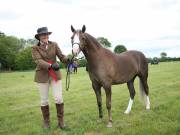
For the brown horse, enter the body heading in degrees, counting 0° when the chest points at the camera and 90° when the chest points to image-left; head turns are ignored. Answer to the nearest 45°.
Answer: approximately 45°

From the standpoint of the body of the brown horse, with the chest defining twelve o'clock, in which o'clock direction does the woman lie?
The woman is roughly at 1 o'clock from the brown horse.
